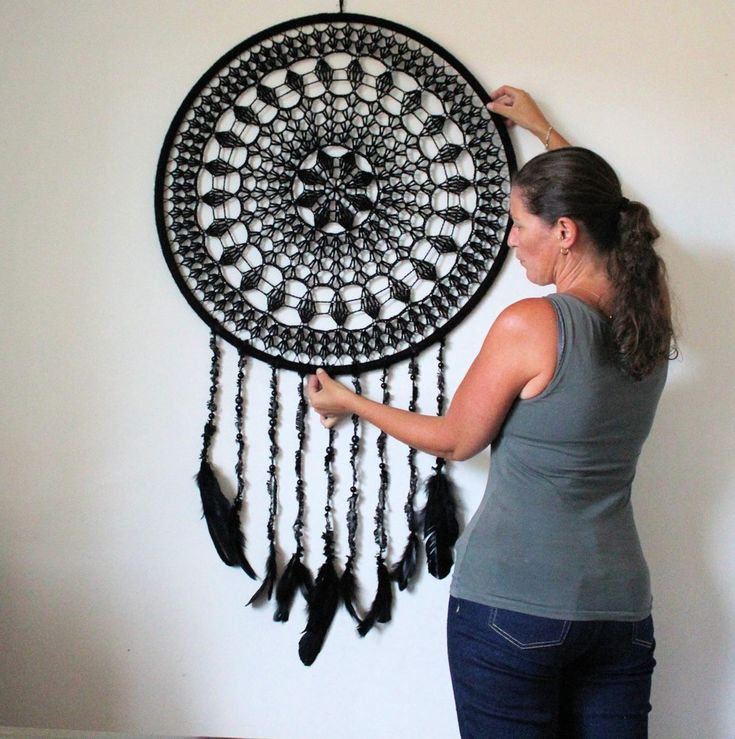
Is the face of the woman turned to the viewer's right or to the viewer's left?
to the viewer's left

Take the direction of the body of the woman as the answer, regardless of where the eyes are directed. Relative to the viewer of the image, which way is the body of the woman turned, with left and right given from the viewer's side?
facing away from the viewer and to the left of the viewer
